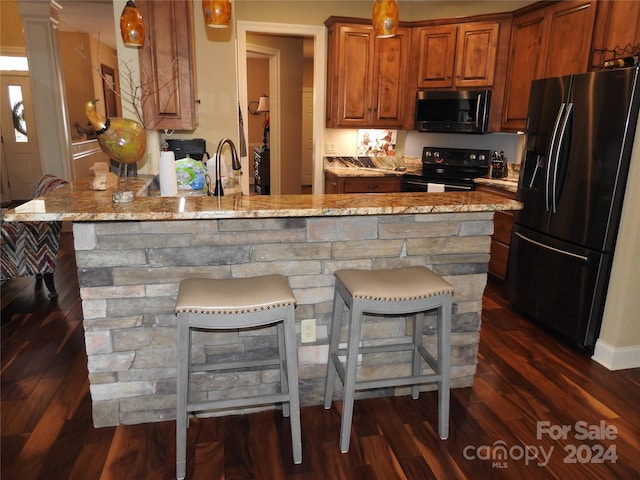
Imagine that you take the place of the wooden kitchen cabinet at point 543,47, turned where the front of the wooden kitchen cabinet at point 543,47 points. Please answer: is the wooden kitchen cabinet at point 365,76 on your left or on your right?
on your right

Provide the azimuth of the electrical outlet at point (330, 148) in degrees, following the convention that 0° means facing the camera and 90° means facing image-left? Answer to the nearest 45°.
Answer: approximately 0°

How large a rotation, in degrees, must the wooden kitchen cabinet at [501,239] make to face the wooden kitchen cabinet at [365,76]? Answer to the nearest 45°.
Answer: approximately 90° to its right

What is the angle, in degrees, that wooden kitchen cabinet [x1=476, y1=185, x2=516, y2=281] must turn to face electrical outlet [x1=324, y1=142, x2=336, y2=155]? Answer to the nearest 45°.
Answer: approximately 45° to its right

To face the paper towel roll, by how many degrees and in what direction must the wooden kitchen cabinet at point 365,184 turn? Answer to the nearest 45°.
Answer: approximately 45° to its right

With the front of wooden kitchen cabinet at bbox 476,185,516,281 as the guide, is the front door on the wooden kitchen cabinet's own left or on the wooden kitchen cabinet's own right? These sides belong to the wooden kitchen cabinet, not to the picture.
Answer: on the wooden kitchen cabinet's own right

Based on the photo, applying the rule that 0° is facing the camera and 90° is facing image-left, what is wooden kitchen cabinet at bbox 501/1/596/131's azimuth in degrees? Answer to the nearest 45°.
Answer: approximately 45°

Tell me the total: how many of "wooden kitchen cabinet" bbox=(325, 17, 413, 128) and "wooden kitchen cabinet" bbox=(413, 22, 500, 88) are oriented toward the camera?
2

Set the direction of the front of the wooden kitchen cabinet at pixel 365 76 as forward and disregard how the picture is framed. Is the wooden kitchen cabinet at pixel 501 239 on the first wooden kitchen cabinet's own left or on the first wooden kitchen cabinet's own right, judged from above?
on the first wooden kitchen cabinet's own left

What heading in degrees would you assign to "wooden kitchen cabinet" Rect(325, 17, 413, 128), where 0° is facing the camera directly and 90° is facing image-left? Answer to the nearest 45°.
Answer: approximately 0°
